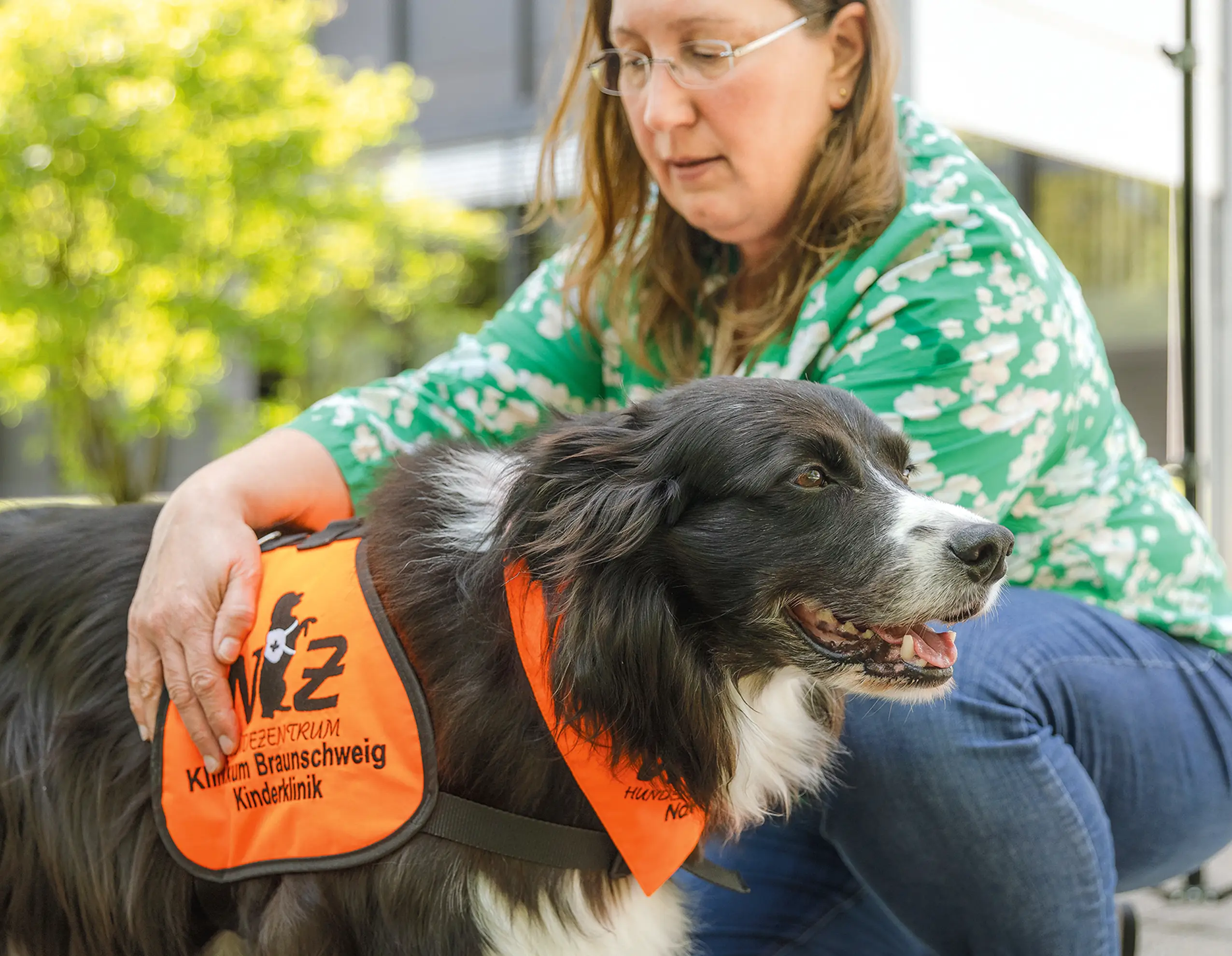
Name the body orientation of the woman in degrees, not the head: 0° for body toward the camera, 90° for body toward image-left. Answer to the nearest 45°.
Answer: approximately 45°

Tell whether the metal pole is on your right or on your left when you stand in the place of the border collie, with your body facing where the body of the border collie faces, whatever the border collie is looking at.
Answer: on your left

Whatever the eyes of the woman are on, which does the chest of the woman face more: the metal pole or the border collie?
the border collie

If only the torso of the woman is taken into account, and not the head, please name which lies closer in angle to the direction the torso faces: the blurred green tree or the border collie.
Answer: the border collie

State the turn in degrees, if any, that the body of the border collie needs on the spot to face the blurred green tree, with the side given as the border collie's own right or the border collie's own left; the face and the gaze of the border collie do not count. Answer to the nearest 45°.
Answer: approximately 90° to the border collie's own left

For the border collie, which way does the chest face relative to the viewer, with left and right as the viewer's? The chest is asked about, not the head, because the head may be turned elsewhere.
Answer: facing to the right of the viewer

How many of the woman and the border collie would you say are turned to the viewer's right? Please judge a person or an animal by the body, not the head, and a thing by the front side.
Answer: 1
